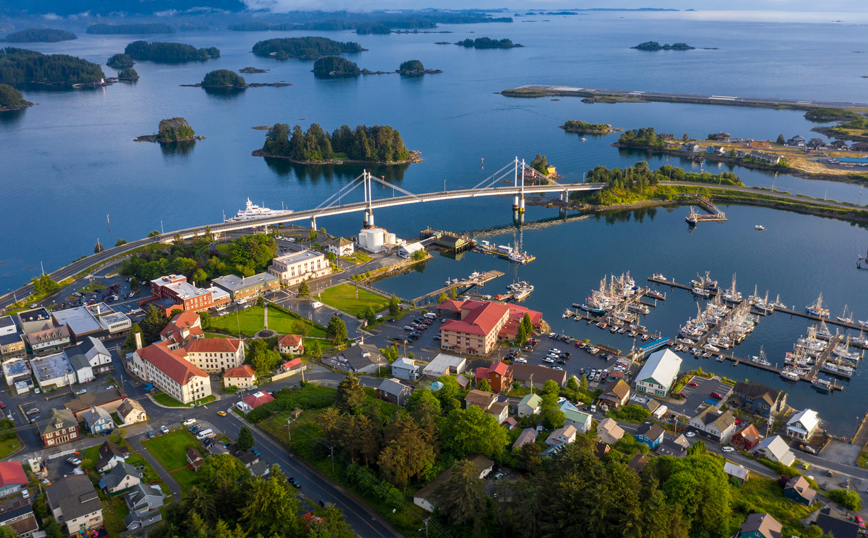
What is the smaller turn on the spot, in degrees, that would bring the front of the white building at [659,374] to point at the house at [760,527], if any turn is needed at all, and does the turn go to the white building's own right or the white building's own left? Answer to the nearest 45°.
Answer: approximately 45° to the white building's own left

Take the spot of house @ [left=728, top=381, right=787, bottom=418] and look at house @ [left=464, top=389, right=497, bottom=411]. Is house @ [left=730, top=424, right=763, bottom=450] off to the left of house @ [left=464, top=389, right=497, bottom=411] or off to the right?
left

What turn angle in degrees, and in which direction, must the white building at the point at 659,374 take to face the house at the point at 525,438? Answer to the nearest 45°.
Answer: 0° — it already faces it

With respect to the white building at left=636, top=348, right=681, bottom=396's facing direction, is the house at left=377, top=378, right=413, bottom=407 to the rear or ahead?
ahead

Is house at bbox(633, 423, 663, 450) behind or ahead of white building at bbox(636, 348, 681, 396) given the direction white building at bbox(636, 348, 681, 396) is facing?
ahead

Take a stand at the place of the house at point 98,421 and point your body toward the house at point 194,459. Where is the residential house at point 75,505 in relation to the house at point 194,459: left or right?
right

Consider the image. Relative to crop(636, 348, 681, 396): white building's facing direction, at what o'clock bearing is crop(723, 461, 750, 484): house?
The house is roughly at 10 o'clock from the white building.

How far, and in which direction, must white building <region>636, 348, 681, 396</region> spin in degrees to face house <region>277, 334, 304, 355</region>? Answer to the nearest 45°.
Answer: approximately 45° to its right

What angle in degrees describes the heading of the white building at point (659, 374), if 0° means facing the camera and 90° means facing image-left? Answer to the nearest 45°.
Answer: approximately 45°

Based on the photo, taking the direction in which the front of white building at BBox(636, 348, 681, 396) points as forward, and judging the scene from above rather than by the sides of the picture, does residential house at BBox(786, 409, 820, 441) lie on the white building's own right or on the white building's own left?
on the white building's own left

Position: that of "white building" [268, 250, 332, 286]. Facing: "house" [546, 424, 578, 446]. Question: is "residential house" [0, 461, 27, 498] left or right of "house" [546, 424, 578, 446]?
right
